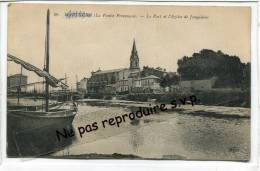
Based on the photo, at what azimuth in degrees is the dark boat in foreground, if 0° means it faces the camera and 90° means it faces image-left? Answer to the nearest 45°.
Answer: approximately 270°
